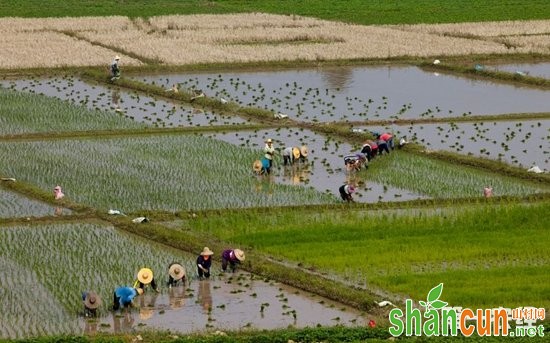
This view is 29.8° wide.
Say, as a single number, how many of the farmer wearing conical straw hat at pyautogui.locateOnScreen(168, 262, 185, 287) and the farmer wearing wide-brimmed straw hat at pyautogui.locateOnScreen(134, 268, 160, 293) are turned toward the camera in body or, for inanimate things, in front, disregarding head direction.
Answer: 2

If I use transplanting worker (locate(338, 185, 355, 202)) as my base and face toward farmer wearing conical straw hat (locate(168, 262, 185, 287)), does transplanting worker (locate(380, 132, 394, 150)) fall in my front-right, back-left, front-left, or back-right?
back-right

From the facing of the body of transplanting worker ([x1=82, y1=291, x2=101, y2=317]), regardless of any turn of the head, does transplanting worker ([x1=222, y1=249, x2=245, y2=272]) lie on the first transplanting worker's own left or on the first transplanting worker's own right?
on the first transplanting worker's own left

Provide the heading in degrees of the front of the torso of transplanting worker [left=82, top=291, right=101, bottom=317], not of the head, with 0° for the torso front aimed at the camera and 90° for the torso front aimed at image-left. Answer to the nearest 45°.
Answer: approximately 315°

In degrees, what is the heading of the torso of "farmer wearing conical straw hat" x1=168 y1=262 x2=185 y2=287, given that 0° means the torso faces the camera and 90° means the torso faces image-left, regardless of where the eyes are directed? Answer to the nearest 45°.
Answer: approximately 0°

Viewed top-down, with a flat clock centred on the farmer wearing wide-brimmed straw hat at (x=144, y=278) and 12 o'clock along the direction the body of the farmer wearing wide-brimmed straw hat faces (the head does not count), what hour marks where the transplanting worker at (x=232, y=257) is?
The transplanting worker is roughly at 8 o'clock from the farmer wearing wide-brimmed straw hat.

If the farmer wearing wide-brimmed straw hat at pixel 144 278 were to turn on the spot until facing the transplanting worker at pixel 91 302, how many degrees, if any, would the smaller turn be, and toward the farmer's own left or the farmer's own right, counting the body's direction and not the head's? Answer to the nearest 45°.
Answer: approximately 45° to the farmer's own right

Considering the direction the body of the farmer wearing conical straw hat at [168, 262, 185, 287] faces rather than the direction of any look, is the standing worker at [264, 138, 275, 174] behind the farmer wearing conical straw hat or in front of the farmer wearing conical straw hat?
behind
